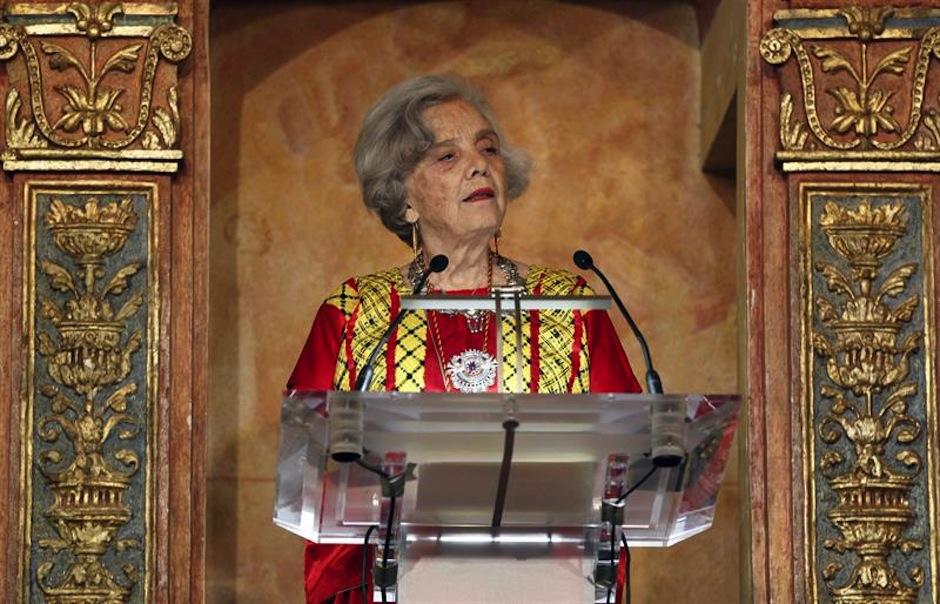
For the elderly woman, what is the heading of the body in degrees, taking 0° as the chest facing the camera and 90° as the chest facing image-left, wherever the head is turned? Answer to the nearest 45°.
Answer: approximately 0°

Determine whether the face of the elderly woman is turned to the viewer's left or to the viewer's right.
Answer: to the viewer's right
